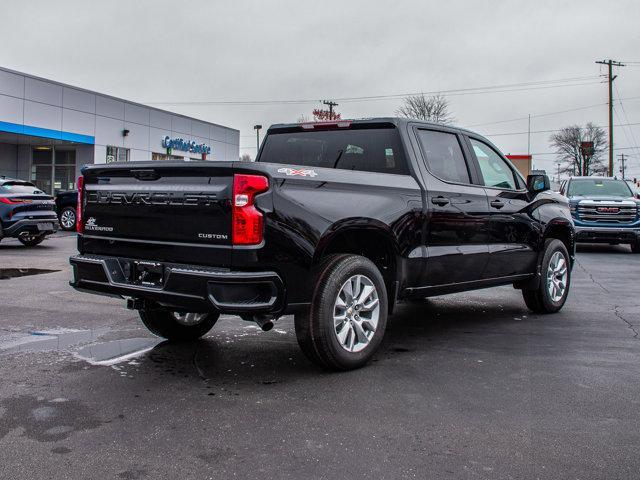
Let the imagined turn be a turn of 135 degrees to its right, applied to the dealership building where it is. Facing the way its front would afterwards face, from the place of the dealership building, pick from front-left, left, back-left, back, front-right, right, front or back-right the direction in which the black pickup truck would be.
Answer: left

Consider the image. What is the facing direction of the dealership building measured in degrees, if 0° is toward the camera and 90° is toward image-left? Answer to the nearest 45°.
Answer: approximately 315°

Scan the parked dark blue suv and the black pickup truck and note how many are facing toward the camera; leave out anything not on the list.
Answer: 0

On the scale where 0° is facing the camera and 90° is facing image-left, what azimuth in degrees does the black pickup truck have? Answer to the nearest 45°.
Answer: approximately 225°

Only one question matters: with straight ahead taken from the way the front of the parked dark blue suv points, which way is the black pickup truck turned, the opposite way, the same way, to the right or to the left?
to the right

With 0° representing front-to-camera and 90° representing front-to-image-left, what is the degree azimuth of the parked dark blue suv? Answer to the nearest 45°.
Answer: approximately 135°
